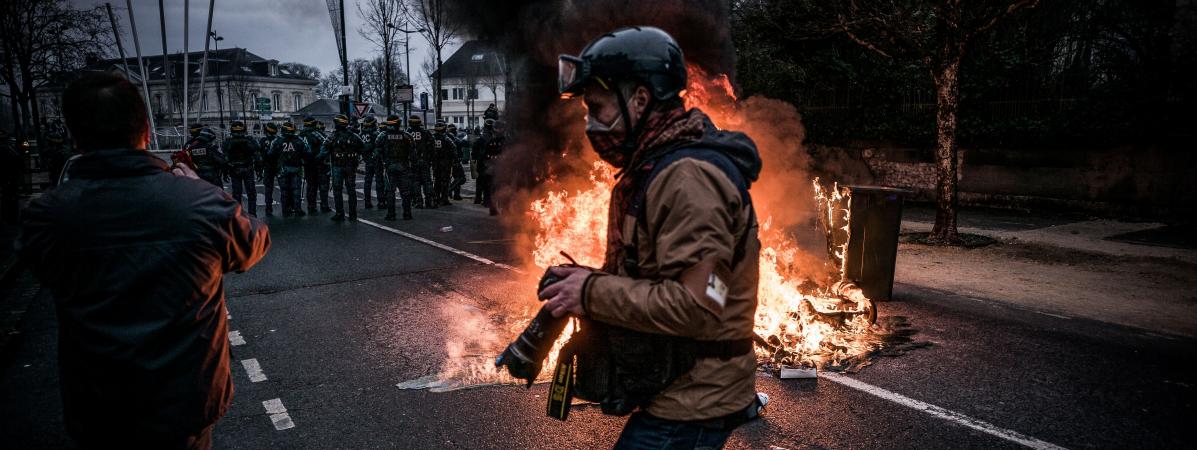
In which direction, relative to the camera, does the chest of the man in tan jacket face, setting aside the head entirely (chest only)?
to the viewer's left

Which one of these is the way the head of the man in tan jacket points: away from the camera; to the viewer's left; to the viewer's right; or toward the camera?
to the viewer's left

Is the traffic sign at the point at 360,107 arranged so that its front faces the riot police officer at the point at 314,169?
yes
